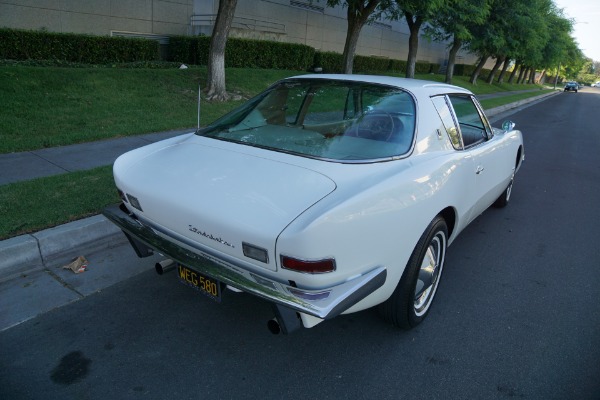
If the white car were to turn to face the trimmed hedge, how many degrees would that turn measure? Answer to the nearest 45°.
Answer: approximately 45° to its left

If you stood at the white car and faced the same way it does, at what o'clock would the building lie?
The building is roughly at 10 o'clock from the white car.

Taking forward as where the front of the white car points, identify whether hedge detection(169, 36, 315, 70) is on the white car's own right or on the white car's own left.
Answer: on the white car's own left

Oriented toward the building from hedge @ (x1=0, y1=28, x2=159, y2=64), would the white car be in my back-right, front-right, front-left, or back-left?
back-right

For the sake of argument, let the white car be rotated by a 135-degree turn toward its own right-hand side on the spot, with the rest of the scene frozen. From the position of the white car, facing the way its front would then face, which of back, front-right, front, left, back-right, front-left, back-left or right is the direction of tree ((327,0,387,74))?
back

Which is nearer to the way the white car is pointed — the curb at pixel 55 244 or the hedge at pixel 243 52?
the hedge

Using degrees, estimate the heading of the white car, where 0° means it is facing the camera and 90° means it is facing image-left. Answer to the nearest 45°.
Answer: approximately 225°

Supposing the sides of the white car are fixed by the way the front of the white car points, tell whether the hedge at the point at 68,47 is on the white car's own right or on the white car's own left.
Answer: on the white car's own left
